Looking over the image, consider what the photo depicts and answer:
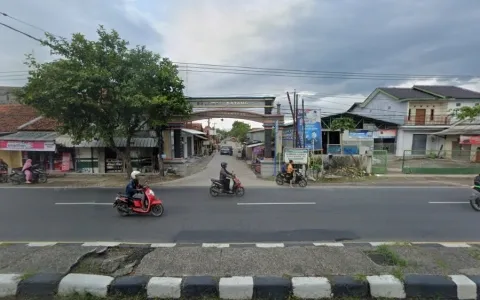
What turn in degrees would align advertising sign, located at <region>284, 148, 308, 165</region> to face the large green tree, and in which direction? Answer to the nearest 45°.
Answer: approximately 45° to its right

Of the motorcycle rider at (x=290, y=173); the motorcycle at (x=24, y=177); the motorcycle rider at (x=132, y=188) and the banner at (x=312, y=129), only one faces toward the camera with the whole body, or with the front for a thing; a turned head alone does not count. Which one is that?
the banner

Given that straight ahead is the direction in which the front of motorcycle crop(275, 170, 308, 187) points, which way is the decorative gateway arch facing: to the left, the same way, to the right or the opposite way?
to the right

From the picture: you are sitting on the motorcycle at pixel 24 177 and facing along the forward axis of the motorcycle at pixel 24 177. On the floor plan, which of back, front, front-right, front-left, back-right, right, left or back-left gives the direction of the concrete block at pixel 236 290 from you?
right

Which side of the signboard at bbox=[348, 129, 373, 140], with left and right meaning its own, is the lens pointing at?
front

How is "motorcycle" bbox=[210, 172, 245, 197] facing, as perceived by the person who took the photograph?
facing to the right of the viewer

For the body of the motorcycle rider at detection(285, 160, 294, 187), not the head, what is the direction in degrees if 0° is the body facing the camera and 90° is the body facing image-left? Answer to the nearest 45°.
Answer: approximately 270°

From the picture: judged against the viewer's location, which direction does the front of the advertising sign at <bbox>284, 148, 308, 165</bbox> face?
facing the viewer

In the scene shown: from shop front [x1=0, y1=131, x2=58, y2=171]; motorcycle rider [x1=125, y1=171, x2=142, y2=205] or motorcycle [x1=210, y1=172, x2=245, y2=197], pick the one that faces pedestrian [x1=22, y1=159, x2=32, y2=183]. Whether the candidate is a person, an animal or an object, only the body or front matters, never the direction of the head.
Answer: the shop front

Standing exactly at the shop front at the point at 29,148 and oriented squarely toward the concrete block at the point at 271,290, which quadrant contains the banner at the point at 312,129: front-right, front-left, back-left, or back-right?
front-left

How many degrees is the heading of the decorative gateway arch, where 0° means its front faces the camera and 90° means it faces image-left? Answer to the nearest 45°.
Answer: approximately 0°

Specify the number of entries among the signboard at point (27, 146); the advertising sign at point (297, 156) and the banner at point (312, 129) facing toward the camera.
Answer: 3

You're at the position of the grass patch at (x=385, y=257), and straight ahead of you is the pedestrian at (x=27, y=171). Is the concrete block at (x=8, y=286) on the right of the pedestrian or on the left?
left
